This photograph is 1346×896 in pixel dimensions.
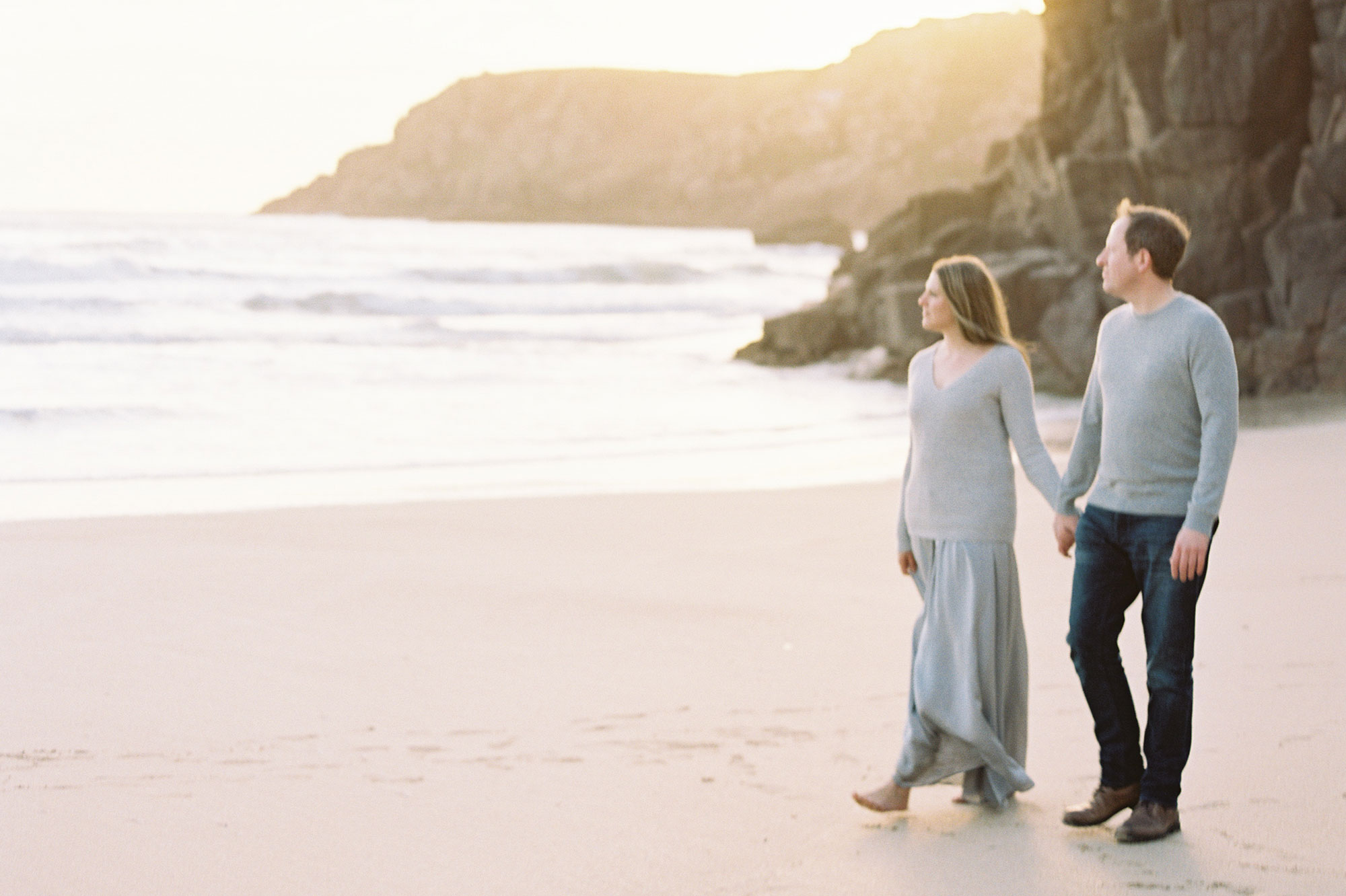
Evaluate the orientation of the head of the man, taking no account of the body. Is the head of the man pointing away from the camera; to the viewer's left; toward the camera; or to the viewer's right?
to the viewer's left

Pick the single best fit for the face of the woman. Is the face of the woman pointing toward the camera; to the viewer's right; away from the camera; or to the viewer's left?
to the viewer's left

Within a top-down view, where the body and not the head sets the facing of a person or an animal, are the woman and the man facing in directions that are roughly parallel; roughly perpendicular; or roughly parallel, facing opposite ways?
roughly parallel

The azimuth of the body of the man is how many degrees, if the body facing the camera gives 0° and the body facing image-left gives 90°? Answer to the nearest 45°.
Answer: approximately 45°

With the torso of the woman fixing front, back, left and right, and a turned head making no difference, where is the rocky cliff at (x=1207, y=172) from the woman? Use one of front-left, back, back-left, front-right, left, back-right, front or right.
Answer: back-right

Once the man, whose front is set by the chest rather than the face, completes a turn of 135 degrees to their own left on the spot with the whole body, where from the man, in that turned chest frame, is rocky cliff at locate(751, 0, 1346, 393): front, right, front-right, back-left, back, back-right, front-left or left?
left

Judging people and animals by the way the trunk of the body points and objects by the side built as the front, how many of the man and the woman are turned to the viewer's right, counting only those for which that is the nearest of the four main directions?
0
